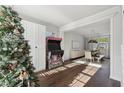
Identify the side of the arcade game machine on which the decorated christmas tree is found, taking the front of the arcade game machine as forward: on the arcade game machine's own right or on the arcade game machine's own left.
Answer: on the arcade game machine's own right

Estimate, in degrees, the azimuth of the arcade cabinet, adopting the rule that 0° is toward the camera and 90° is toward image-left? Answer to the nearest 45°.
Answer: approximately 315°
